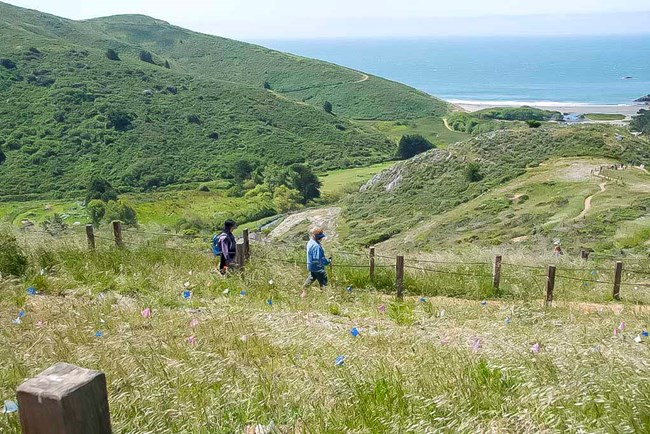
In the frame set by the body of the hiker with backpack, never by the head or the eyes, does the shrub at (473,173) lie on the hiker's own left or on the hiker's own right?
on the hiker's own left

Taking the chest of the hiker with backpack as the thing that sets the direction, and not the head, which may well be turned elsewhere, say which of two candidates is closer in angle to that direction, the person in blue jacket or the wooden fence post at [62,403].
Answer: the person in blue jacket

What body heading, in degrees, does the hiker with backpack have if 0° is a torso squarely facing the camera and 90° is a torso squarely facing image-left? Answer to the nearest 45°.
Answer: approximately 270°

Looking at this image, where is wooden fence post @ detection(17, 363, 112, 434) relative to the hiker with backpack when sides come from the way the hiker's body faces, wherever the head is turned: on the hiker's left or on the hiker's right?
on the hiker's right
